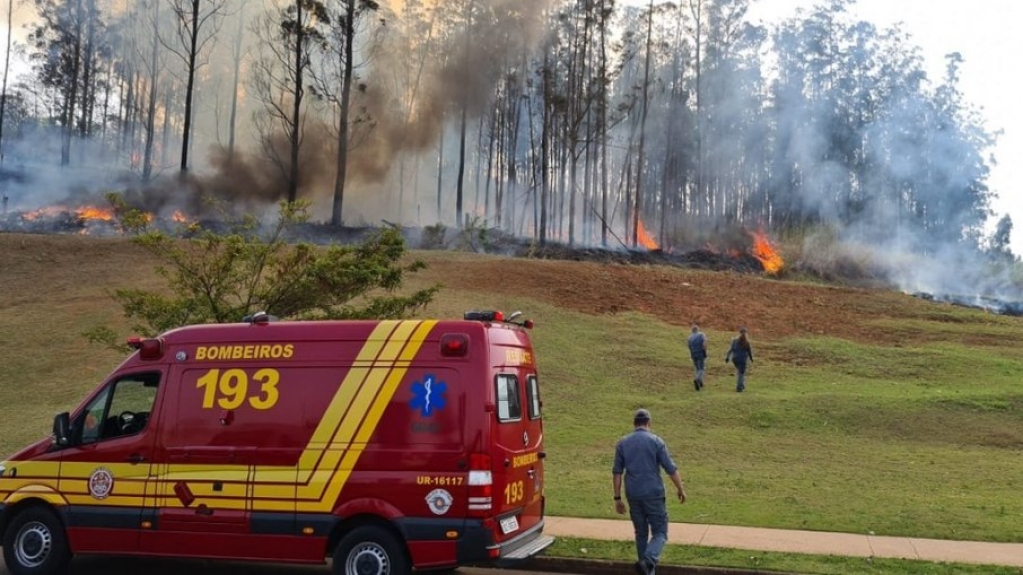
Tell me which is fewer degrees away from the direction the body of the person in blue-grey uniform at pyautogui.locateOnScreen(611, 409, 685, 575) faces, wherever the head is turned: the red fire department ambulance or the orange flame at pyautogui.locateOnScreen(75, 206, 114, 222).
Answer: the orange flame

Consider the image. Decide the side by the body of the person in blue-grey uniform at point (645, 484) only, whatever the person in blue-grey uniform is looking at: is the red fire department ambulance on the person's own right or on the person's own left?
on the person's own left

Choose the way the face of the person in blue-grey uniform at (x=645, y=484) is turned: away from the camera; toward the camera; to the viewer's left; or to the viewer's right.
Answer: away from the camera

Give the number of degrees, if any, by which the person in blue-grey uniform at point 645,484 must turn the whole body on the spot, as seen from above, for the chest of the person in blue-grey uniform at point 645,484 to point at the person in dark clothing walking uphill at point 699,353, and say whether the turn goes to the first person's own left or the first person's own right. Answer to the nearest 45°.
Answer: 0° — they already face them

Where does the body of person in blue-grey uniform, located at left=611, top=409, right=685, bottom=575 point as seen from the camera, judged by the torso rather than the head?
away from the camera

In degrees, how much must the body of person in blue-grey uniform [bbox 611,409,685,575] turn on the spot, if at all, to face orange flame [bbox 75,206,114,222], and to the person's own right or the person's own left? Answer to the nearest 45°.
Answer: approximately 45° to the person's own left

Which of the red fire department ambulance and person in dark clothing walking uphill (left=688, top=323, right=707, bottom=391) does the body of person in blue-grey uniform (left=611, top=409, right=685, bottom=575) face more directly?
the person in dark clothing walking uphill
